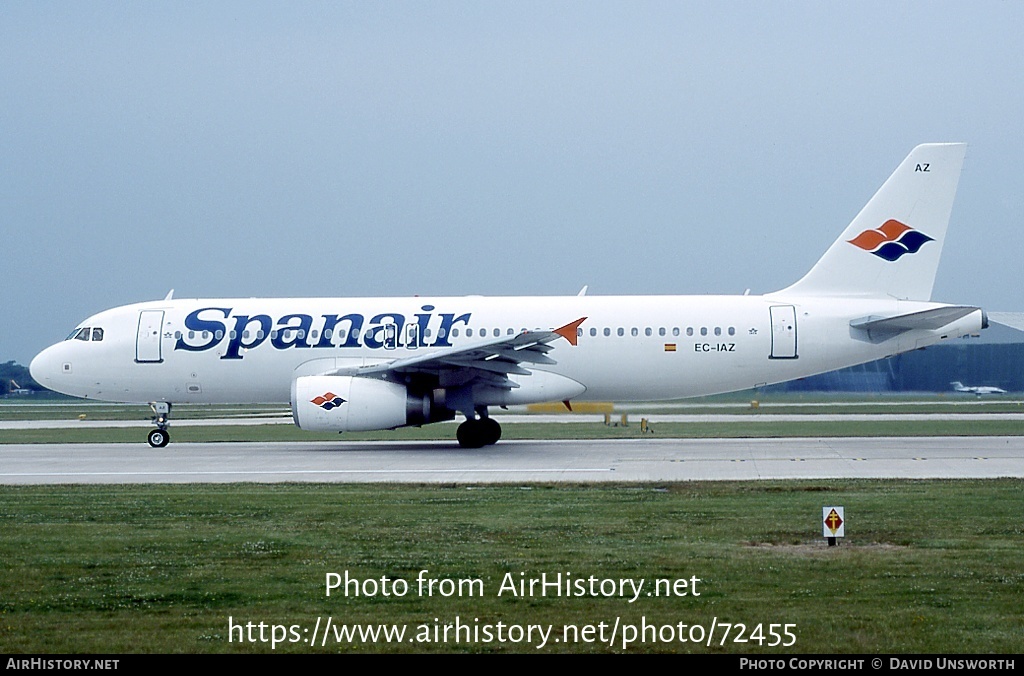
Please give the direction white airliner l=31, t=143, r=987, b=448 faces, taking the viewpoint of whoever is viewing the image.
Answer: facing to the left of the viewer
